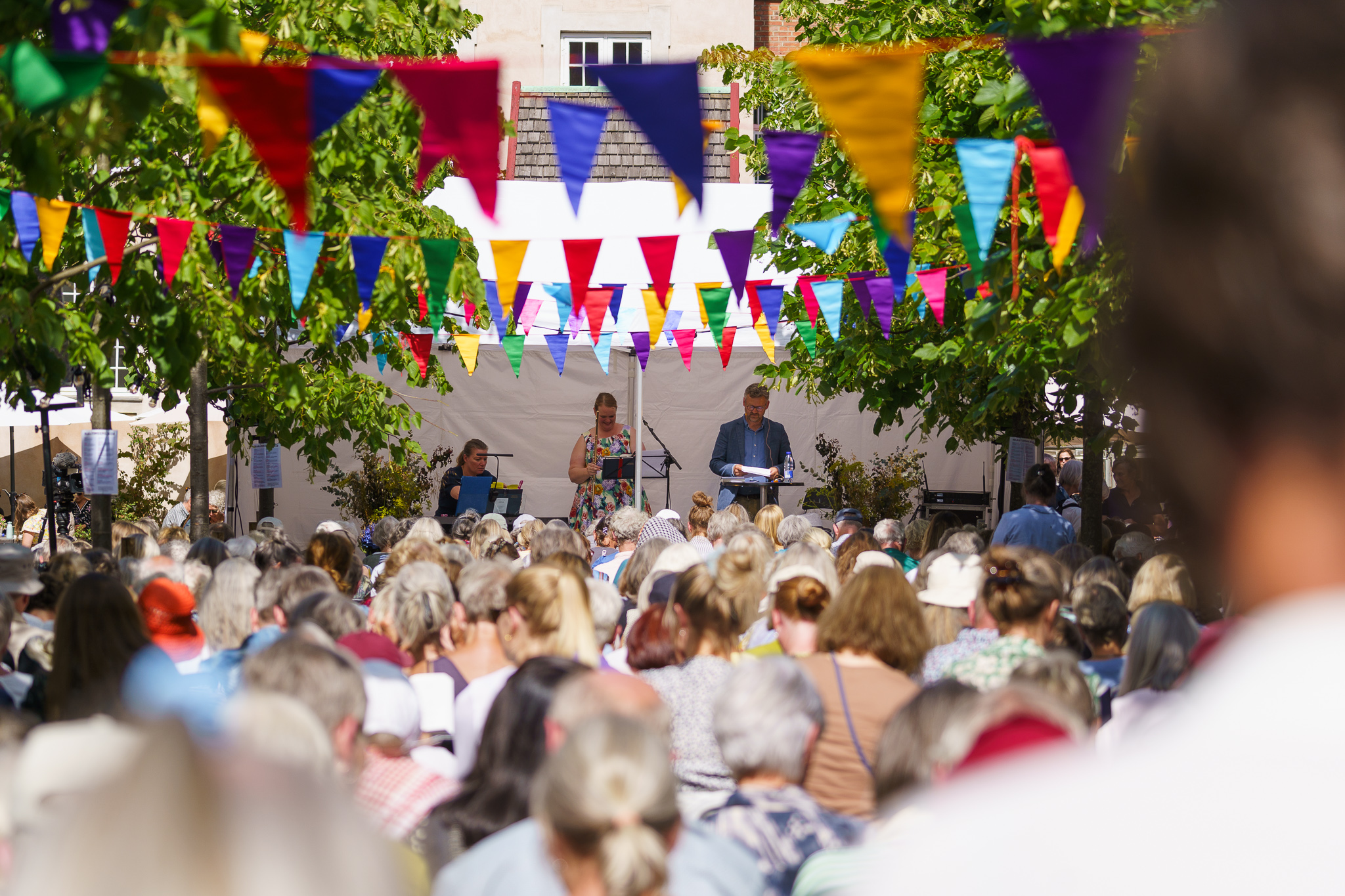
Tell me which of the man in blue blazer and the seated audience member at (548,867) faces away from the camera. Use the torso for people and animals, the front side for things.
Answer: the seated audience member

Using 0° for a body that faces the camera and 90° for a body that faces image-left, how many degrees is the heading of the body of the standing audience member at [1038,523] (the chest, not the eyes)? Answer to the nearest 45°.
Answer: approximately 180°

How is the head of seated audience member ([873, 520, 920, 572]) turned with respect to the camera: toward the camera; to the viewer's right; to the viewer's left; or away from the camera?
away from the camera

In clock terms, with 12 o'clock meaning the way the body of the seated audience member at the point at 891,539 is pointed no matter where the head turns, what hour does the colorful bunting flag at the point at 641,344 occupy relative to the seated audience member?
The colorful bunting flag is roughly at 11 o'clock from the seated audience member.

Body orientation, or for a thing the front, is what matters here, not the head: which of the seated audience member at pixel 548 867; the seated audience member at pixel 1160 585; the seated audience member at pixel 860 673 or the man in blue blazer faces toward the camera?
the man in blue blazer

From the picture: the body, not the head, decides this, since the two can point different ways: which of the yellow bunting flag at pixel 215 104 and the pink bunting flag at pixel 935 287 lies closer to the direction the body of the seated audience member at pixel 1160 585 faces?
the pink bunting flag

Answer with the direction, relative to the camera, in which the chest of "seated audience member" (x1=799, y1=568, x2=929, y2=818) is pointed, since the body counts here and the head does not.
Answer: away from the camera

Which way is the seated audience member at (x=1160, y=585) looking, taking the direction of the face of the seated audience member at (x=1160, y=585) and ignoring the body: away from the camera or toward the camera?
away from the camera

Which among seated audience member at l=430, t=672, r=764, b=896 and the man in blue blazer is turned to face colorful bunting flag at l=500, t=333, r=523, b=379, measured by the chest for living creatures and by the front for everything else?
the seated audience member

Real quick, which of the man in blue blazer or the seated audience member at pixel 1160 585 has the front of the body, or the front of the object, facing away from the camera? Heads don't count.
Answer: the seated audience member

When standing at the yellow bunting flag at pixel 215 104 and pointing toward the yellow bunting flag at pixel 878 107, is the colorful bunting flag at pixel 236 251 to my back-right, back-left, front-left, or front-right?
back-left

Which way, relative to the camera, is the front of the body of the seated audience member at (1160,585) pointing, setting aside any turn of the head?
away from the camera

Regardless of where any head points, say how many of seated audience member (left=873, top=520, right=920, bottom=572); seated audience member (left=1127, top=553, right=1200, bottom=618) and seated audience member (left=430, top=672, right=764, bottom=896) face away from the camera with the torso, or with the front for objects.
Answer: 3

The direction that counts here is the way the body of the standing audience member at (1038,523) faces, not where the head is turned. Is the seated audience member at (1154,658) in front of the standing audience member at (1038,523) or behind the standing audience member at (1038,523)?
behind

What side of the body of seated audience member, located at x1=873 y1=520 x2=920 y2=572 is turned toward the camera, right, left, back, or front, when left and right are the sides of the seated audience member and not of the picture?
back

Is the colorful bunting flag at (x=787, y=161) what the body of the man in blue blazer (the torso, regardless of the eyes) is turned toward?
yes

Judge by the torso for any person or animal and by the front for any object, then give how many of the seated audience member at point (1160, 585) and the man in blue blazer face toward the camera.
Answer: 1

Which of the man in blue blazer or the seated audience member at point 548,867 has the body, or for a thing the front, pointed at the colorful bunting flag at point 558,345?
the seated audience member

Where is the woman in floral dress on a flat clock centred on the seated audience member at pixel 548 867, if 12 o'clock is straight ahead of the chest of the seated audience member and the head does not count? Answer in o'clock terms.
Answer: The woman in floral dress is roughly at 12 o'clock from the seated audience member.

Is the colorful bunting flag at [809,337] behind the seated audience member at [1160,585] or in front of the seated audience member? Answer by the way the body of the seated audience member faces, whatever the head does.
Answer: in front
